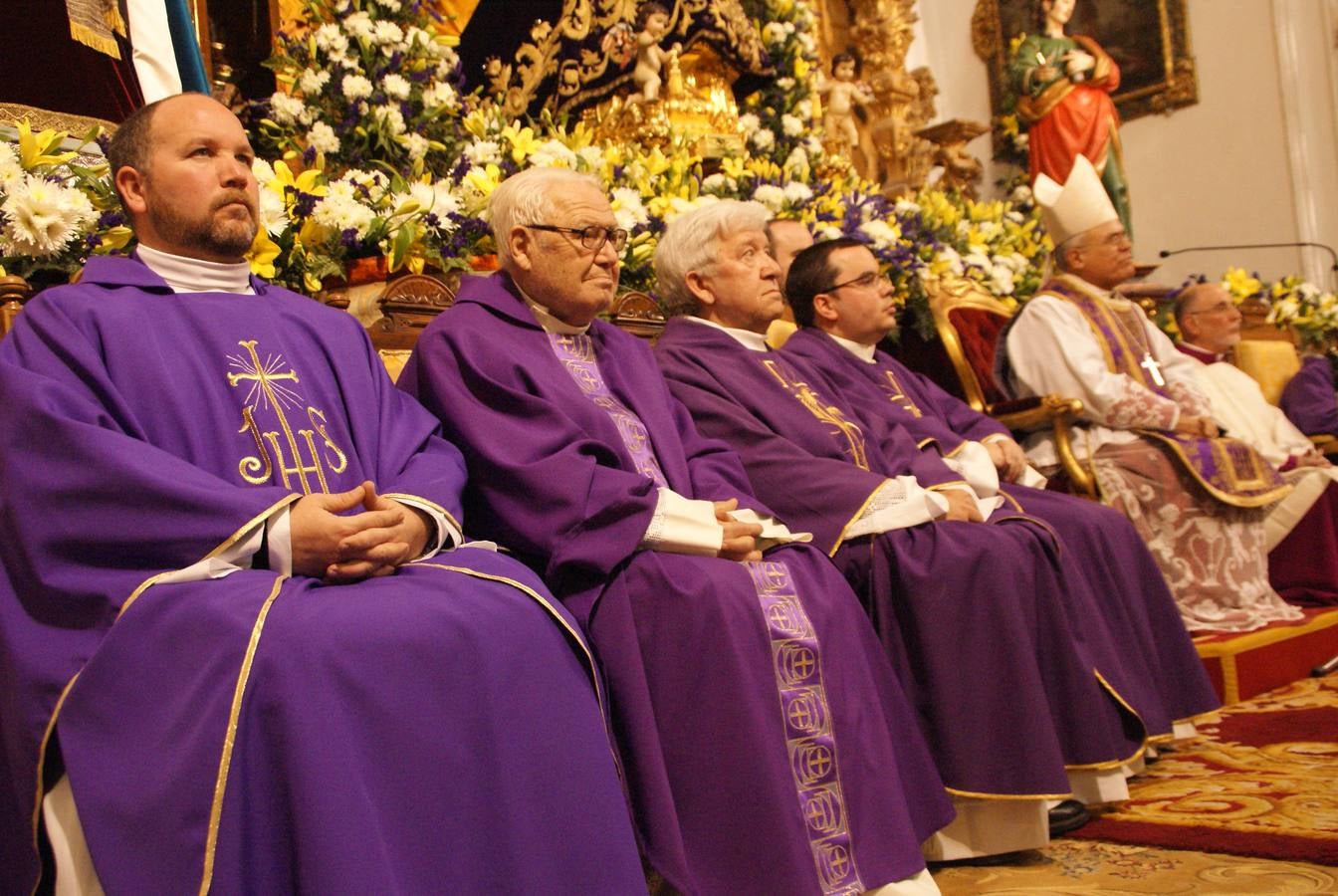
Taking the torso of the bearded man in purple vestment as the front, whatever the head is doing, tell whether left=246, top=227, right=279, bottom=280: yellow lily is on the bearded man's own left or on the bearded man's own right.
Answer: on the bearded man's own left

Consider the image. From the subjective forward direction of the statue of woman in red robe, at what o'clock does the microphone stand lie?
The microphone stand is roughly at 9 o'clock from the statue of woman in red robe.

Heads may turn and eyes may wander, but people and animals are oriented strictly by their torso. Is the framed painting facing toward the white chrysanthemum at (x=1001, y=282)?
yes

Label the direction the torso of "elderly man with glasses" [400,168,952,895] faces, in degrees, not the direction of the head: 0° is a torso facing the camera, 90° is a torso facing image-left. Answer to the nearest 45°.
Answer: approximately 315°

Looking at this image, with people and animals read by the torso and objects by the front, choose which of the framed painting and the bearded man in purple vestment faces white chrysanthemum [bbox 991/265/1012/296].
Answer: the framed painting

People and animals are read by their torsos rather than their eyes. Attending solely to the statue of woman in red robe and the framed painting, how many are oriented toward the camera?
2

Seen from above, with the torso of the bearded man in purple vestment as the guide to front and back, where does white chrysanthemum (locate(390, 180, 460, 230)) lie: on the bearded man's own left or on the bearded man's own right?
on the bearded man's own left

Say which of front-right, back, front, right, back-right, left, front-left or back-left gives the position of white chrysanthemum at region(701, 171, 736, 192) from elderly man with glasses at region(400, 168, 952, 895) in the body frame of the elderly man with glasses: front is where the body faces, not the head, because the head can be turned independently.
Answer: back-left

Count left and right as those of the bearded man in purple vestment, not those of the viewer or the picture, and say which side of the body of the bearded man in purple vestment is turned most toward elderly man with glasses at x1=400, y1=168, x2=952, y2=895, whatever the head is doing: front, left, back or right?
left

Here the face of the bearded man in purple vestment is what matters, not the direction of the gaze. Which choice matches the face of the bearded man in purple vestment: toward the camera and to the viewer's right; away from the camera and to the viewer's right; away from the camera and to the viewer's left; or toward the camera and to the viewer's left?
toward the camera and to the viewer's right

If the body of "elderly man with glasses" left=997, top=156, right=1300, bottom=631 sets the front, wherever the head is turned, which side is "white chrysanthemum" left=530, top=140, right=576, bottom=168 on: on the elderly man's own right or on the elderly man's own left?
on the elderly man's own right
